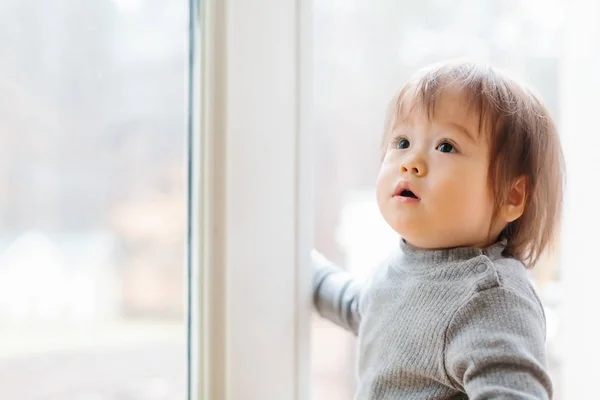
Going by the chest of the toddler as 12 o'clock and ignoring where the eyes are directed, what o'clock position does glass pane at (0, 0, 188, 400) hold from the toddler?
The glass pane is roughly at 1 o'clock from the toddler.
